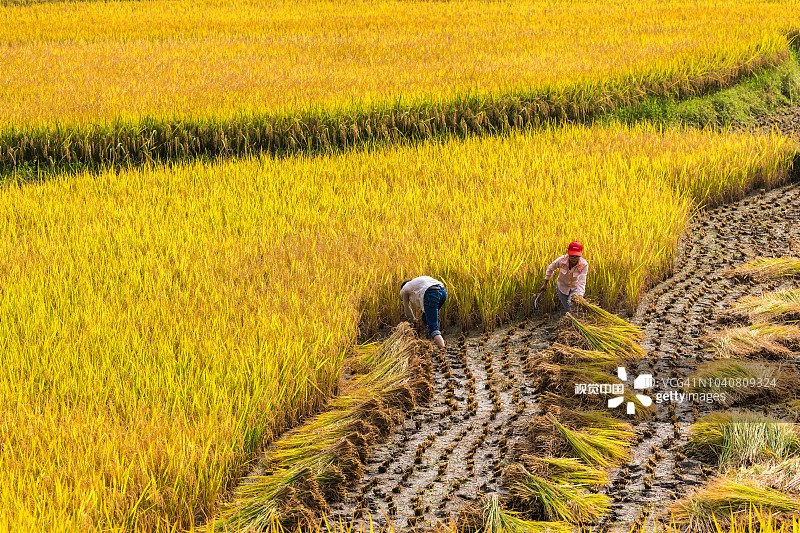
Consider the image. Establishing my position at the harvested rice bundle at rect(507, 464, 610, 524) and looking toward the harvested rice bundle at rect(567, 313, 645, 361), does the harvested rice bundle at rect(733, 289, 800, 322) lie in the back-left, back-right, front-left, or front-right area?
front-right

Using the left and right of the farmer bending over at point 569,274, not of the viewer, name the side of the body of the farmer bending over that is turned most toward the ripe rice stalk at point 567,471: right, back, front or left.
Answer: front

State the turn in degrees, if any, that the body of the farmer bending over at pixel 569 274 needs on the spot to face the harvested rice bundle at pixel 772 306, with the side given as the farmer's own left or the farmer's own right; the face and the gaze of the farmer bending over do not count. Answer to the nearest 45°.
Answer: approximately 90° to the farmer's own left

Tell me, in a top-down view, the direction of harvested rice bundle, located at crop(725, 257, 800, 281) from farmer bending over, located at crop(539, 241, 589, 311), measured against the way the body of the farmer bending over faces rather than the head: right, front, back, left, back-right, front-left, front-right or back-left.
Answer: back-left

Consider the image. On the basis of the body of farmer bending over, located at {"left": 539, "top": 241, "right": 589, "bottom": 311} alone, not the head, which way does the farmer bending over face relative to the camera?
toward the camera

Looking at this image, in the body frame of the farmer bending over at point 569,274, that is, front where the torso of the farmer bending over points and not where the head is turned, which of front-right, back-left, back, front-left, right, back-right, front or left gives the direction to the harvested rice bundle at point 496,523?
front

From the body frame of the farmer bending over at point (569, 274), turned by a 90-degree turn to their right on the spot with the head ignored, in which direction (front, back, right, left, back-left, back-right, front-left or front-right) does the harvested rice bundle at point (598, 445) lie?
left

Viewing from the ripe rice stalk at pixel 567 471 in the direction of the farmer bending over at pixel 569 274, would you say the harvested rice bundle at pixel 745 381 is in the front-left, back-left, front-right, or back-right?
front-right

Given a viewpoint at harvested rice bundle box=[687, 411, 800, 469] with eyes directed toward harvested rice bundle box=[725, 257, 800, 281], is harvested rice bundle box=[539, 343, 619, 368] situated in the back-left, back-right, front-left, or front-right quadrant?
front-left

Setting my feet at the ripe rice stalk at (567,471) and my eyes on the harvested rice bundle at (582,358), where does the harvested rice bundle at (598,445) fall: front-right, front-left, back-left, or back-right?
front-right

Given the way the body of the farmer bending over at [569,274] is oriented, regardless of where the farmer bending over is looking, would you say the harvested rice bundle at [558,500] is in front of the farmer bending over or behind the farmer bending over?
in front

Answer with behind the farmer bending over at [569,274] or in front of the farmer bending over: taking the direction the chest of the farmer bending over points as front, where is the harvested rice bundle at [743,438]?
in front

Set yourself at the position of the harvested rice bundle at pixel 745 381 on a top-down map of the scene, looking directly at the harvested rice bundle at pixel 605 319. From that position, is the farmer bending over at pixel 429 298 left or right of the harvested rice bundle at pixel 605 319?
left
